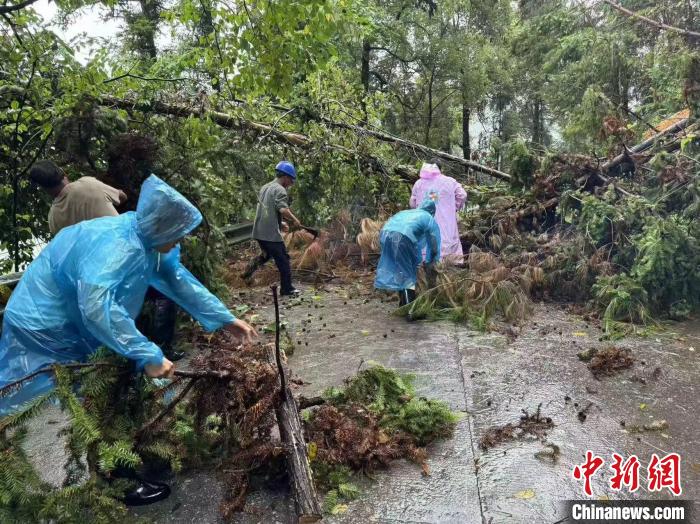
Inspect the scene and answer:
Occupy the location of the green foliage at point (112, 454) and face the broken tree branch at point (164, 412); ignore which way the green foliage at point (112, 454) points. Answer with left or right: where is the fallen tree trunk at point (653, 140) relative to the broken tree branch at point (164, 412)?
right

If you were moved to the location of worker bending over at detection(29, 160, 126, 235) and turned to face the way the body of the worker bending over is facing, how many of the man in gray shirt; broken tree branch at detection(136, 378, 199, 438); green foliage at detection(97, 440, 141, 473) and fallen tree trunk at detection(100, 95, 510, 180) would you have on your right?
2

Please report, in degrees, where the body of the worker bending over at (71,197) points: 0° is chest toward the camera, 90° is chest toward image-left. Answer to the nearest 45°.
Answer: approximately 135°

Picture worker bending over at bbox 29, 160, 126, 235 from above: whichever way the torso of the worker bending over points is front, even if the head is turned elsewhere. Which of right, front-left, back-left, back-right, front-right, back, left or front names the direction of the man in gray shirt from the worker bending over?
right

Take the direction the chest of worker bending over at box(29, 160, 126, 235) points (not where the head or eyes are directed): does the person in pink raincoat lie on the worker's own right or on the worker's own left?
on the worker's own right

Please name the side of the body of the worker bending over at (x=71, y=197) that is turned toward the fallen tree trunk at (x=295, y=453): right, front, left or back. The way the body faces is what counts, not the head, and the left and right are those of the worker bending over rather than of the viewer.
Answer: back

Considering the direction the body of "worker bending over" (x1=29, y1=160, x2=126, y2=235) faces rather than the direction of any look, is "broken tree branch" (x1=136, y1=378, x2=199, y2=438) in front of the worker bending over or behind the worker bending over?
behind

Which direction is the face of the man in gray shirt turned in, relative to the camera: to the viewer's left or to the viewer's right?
to the viewer's right

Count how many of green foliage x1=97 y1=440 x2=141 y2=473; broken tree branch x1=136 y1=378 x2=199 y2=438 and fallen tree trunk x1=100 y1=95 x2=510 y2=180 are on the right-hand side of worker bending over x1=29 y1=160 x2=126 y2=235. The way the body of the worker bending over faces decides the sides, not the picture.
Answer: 1

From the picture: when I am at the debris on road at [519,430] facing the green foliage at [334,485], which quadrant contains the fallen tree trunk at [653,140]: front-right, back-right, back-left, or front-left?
back-right

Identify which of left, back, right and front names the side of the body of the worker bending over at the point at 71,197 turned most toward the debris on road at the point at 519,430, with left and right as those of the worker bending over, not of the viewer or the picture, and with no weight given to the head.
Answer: back

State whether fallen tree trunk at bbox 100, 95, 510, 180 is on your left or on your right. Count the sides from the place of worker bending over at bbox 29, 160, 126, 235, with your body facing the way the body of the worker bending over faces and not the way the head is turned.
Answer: on your right
